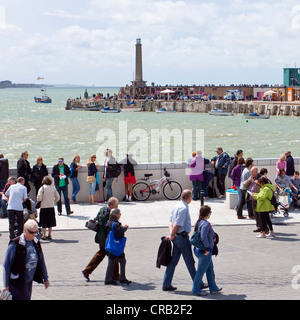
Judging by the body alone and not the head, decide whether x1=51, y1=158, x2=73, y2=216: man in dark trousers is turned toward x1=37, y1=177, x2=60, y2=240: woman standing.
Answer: yes

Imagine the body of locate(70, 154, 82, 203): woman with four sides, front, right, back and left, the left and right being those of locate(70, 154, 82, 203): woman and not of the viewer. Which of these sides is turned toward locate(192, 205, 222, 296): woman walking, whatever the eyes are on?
right

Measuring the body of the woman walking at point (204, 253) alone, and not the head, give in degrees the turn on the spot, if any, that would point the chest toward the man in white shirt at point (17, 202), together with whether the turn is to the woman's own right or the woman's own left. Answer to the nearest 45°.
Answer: approximately 135° to the woman's own left

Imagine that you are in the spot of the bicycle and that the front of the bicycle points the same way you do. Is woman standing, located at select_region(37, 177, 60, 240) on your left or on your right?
on your right
